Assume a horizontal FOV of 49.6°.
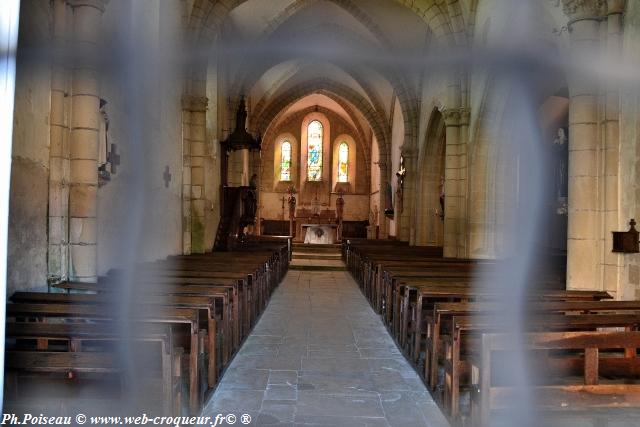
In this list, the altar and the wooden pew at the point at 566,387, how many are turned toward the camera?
1

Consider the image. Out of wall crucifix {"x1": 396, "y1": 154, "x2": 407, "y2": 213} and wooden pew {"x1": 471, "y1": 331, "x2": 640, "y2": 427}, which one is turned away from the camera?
the wooden pew

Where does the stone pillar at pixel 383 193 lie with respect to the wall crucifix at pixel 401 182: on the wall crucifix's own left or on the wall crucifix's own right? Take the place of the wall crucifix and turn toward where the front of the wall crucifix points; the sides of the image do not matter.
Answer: on the wall crucifix's own right

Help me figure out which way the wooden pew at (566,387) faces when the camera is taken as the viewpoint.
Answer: facing away from the viewer

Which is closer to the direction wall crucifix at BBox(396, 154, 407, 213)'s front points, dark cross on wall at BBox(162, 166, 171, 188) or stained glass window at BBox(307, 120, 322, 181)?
the dark cross on wall

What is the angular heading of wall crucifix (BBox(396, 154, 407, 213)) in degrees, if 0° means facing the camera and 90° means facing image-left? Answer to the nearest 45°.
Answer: approximately 45°

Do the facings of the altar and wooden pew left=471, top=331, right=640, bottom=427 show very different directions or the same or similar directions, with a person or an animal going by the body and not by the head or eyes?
very different directions

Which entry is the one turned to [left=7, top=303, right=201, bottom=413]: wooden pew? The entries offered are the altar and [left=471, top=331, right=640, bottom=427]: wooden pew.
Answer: the altar

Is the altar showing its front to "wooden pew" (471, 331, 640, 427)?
yes

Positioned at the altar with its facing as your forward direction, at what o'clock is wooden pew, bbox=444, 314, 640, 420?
The wooden pew is roughly at 12 o'clock from the altar.

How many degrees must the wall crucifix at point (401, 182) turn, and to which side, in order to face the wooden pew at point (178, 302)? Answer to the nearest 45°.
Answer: approximately 45° to its left
